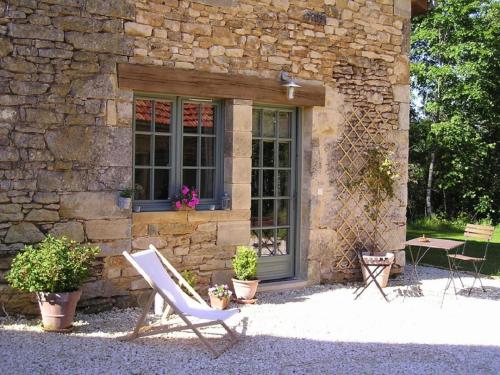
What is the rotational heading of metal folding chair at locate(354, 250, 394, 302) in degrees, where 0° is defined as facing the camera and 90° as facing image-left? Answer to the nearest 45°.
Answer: approximately 270°

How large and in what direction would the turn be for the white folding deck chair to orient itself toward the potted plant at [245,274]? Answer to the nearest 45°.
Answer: approximately 90° to its left

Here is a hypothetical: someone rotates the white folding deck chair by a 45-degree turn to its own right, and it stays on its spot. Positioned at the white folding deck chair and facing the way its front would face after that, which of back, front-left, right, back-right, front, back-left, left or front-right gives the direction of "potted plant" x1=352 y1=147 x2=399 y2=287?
back-left

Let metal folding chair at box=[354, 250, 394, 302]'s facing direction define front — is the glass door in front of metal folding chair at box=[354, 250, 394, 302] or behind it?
behind

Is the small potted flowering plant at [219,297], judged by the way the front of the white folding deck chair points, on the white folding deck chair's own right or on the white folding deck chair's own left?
on the white folding deck chair's own left

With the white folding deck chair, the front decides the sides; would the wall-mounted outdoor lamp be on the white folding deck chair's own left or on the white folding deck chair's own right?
on the white folding deck chair's own left

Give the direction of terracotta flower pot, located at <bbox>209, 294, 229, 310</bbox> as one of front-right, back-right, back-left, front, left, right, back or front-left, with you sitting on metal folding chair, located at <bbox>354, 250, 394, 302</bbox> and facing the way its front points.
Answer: back-right

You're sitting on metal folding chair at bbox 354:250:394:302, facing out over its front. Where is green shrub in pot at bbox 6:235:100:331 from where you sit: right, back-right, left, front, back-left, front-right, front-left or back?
back-right

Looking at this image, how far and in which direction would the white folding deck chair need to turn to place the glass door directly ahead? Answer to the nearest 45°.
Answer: approximately 90° to its left
